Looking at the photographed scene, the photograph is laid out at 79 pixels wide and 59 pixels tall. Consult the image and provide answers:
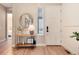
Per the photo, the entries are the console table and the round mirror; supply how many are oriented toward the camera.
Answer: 2

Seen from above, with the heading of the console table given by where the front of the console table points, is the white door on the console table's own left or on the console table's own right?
on the console table's own left

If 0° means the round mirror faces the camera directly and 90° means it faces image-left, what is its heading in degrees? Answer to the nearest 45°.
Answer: approximately 0°

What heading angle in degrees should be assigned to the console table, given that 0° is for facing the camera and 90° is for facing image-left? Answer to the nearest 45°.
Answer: approximately 0°
